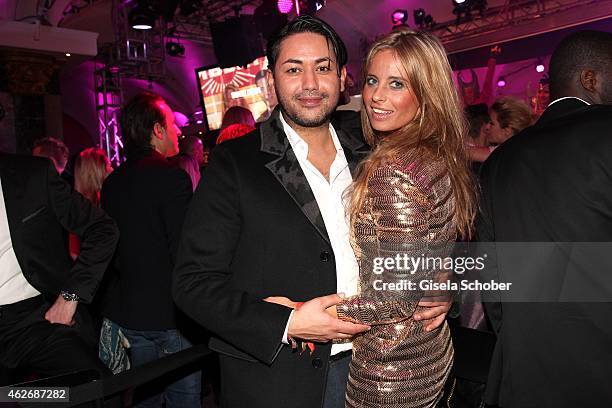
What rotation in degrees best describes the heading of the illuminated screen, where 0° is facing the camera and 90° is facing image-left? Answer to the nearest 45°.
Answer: approximately 0°

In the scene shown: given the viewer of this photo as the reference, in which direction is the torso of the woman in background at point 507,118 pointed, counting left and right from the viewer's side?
facing to the left of the viewer

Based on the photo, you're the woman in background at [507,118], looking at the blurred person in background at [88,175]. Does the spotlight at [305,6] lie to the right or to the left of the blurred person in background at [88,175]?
right

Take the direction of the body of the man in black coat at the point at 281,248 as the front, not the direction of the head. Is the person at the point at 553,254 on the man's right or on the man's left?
on the man's left

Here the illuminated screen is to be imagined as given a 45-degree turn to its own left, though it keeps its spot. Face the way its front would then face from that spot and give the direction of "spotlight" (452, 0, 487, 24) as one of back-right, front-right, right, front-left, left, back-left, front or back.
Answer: left

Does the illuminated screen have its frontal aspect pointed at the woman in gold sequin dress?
yes

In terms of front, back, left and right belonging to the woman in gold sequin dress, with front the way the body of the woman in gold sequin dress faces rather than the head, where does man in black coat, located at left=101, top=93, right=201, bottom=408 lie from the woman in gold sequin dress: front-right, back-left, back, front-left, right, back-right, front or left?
front-right

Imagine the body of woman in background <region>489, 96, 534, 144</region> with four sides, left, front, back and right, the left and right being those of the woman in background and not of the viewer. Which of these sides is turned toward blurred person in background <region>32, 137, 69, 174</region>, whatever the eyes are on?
front
